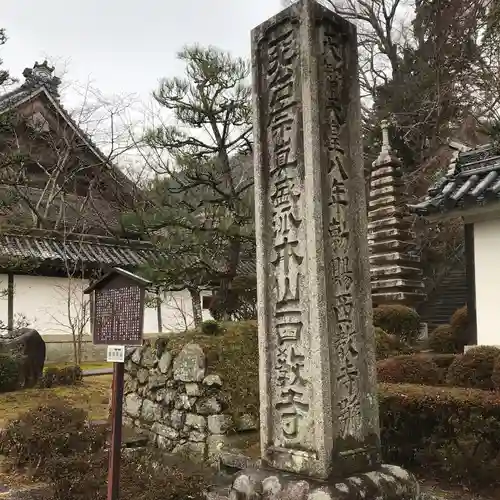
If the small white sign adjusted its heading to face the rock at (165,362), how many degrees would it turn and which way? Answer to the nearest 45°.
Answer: approximately 180°

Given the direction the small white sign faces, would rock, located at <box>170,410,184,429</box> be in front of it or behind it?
behind

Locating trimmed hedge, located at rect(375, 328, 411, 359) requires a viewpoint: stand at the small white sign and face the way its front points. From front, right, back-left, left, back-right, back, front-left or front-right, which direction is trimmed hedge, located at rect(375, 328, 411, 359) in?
back-left

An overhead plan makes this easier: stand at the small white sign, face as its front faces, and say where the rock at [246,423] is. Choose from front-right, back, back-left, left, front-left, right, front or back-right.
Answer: back-left

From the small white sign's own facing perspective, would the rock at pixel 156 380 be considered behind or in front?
behind

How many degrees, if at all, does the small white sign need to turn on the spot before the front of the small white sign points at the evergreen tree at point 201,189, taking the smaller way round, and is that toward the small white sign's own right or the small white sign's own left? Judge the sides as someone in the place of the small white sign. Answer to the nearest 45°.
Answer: approximately 180°

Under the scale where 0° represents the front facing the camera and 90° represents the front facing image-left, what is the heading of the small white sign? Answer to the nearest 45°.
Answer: approximately 0°

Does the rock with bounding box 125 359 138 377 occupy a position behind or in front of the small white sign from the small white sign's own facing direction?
behind

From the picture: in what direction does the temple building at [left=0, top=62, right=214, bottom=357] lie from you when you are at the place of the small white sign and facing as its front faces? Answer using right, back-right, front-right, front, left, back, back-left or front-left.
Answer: back

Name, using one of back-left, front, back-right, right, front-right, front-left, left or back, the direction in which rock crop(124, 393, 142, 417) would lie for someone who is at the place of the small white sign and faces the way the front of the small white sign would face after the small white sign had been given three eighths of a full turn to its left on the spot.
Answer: front-left
